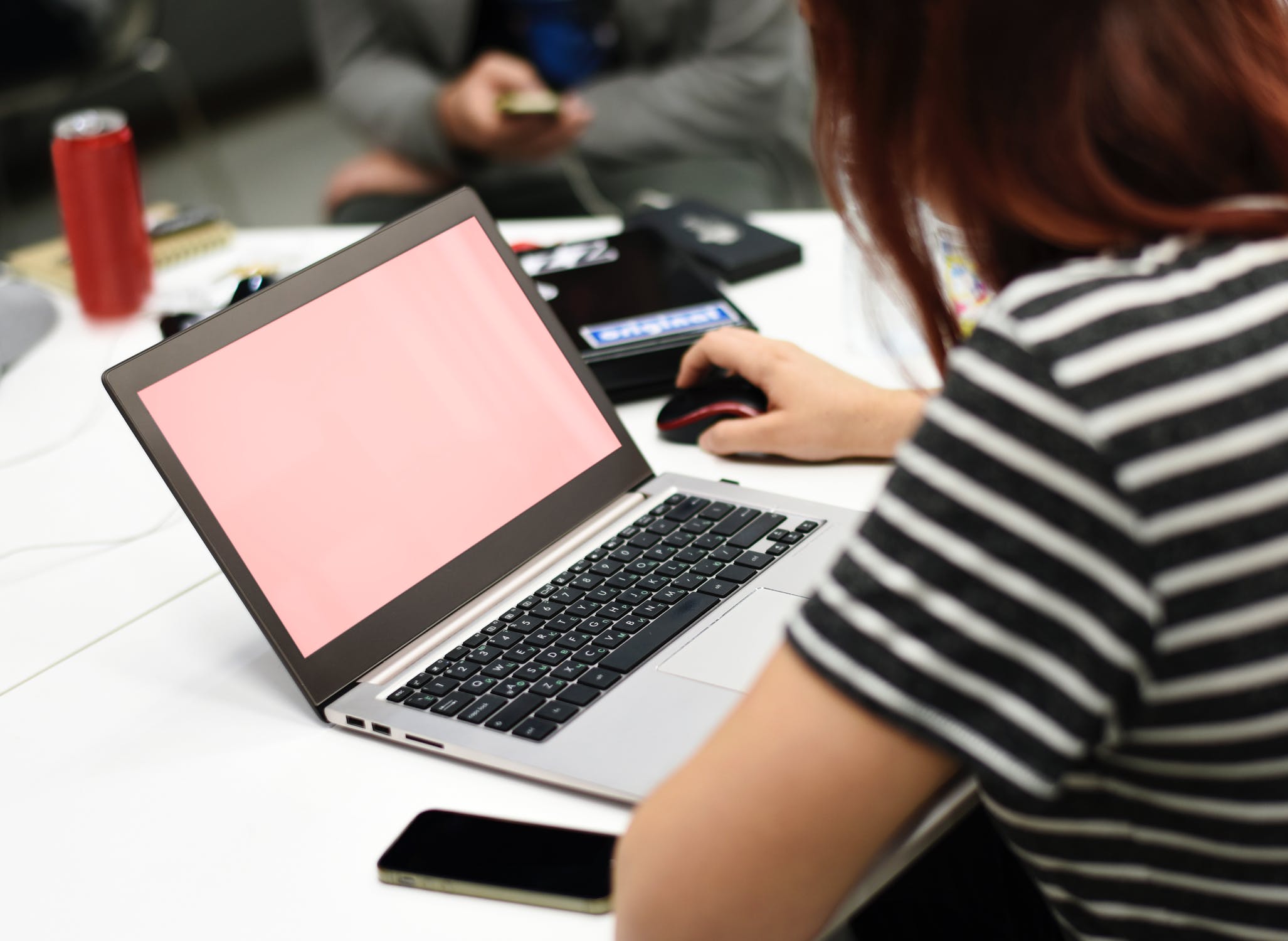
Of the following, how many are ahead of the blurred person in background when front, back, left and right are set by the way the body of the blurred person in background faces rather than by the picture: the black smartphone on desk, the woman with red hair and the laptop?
3

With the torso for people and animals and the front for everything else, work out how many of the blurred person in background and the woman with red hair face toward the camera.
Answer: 1

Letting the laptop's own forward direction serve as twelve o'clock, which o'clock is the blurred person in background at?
The blurred person in background is roughly at 8 o'clock from the laptop.

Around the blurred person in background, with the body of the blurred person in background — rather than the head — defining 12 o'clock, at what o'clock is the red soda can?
The red soda can is roughly at 1 o'clock from the blurred person in background.

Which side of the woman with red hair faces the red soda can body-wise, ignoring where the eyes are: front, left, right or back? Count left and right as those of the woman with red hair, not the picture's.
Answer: front

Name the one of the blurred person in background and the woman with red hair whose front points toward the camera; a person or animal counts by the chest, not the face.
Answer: the blurred person in background

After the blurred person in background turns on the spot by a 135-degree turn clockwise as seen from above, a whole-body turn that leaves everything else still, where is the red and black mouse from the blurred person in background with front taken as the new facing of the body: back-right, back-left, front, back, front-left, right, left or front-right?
back-left

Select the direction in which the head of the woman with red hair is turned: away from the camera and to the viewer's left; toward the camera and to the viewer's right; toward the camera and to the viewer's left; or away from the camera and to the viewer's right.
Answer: away from the camera and to the viewer's left

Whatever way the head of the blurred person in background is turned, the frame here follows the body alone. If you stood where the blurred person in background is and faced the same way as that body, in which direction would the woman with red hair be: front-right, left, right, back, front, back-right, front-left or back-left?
front

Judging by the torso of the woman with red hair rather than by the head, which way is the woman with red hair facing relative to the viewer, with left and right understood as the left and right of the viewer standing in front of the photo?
facing away from the viewer and to the left of the viewer

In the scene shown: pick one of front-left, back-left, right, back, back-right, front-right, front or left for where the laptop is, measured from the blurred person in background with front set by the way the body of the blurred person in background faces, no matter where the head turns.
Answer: front

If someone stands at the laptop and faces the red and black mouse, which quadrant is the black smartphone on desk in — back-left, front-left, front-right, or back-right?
back-right

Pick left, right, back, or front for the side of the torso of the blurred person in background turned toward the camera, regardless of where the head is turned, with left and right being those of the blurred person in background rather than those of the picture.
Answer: front

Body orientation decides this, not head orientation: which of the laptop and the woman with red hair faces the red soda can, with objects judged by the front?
the woman with red hair
